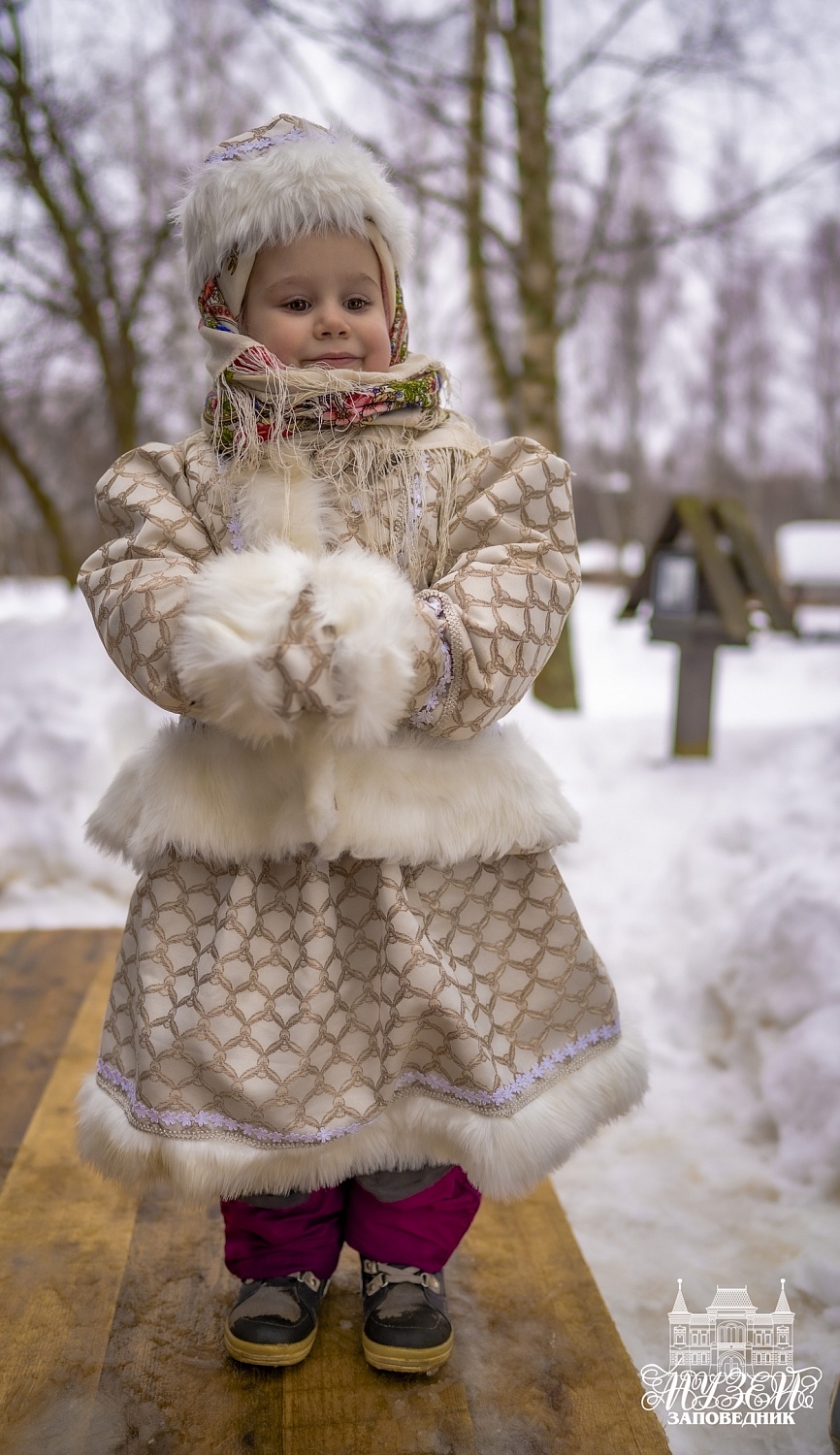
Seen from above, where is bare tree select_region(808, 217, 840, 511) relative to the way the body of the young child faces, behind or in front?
behind

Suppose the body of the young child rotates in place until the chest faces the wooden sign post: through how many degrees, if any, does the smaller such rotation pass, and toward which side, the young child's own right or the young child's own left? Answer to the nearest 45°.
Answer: approximately 135° to the young child's own left

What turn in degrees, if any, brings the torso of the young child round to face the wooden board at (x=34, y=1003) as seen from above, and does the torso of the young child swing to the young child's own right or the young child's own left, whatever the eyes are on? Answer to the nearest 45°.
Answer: approximately 135° to the young child's own right

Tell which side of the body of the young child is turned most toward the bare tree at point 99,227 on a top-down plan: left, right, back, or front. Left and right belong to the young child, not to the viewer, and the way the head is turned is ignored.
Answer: back

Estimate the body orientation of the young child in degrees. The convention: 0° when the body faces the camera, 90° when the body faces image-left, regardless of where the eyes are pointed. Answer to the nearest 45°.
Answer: approximately 0°

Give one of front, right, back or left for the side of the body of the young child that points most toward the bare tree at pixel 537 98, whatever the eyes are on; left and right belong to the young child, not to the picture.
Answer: back

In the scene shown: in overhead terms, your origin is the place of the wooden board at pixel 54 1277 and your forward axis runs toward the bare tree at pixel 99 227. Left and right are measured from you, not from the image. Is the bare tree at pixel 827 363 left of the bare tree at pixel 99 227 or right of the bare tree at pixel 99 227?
right
